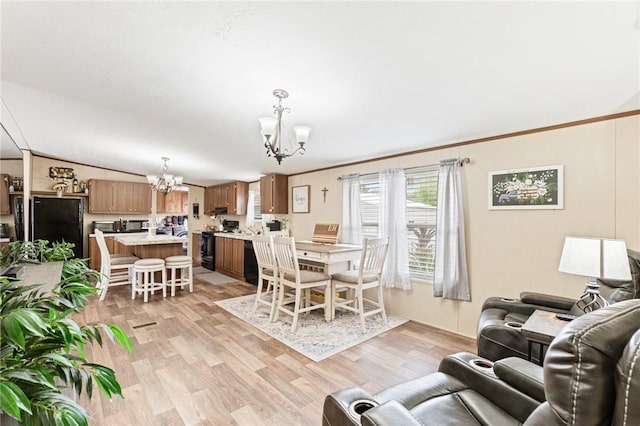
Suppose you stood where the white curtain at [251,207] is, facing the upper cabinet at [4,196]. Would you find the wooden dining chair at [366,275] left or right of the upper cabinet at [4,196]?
left

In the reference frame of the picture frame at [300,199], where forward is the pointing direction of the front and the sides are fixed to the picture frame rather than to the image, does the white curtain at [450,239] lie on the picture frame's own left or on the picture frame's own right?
on the picture frame's own left

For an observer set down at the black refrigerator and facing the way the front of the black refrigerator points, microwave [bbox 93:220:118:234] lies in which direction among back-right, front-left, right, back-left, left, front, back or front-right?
back-left

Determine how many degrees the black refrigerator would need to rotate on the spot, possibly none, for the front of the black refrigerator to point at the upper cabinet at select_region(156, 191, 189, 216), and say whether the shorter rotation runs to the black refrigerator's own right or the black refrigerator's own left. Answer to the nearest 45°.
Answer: approximately 135° to the black refrigerator's own left

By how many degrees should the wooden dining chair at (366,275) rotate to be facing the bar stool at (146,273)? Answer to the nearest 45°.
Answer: approximately 45° to its left

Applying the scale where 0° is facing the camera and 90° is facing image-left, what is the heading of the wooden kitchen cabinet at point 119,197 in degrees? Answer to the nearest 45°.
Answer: approximately 0°

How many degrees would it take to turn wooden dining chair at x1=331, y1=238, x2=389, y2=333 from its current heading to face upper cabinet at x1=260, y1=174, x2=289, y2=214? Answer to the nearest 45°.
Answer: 0° — it already faces it

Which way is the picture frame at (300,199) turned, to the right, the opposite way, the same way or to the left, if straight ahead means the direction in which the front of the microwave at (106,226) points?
to the right

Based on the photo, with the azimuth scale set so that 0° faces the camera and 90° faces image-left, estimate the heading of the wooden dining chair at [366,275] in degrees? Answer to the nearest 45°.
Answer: approximately 135°

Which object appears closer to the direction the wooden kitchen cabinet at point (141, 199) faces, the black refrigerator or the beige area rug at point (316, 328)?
the beige area rug
